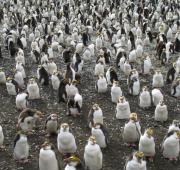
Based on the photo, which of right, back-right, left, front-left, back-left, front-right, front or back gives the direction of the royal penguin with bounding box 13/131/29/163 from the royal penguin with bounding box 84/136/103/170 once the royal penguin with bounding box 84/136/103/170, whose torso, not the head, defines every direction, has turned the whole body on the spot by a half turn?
left

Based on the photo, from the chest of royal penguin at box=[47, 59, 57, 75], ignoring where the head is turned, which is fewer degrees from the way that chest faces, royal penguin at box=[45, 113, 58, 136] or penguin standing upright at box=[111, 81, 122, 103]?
the royal penguin

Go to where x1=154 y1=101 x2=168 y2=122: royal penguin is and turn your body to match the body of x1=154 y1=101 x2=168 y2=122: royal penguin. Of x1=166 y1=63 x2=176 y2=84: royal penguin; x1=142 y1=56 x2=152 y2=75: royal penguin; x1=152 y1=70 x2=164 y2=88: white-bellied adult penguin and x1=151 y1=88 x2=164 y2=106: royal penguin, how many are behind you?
4

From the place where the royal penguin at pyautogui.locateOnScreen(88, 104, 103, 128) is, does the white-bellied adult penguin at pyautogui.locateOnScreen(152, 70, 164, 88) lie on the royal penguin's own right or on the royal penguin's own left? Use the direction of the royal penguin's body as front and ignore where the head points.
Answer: on the royal penguin's own left

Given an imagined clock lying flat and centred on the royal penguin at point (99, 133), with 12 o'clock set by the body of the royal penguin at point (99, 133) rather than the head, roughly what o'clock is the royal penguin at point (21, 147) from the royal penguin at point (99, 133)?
the royal penguin at point (21, 147) is roughly at 1 o'clock from the royal penguin at point (99, 133).

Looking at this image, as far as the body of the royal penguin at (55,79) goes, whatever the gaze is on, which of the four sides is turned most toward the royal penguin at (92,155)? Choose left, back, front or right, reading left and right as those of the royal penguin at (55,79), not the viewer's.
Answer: front

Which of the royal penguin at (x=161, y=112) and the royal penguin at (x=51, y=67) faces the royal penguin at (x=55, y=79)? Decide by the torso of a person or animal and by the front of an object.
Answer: the royal penguin at (x=51, y=67)

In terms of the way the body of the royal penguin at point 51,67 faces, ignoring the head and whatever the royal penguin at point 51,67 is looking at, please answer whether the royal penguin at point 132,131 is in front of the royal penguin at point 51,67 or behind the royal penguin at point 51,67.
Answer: in front

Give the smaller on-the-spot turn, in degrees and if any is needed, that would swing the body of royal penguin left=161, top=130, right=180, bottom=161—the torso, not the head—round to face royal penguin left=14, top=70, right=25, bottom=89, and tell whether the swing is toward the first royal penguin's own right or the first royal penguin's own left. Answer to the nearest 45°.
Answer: approximately 180°
